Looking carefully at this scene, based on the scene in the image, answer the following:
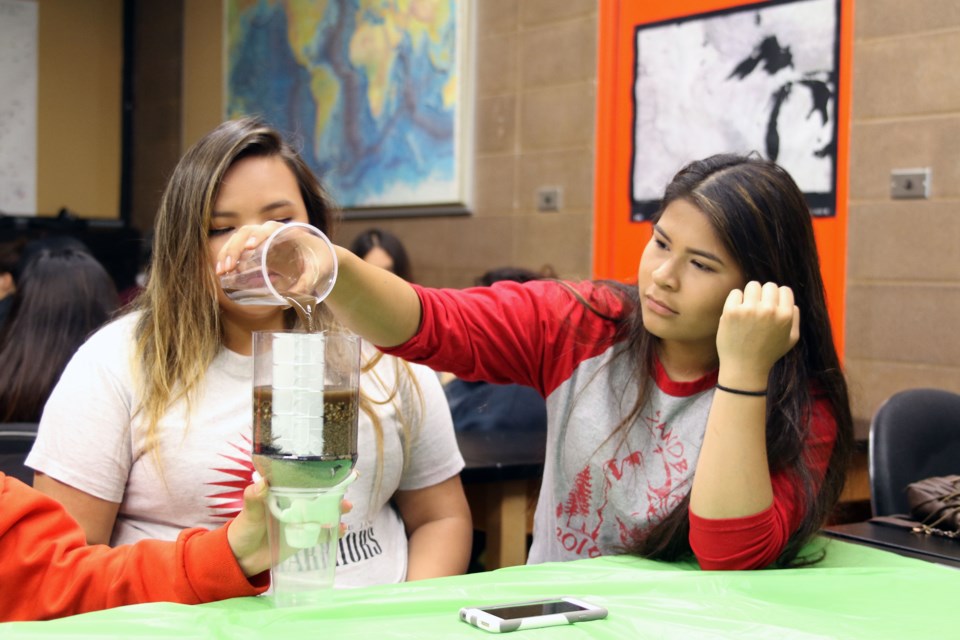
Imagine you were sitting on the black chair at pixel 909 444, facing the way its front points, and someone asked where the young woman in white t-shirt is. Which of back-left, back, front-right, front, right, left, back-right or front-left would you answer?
front-right

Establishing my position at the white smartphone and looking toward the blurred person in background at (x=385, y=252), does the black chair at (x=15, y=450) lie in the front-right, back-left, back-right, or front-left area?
front-left

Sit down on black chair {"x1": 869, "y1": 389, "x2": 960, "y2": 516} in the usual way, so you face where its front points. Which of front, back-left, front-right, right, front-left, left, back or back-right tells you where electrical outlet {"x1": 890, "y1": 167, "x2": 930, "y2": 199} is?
back

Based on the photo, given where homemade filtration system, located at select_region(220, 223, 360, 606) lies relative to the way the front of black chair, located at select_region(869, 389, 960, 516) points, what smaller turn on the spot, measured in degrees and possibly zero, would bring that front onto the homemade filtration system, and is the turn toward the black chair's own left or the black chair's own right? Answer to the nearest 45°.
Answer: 0° — it already faces it

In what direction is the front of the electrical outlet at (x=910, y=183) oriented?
toward the camera

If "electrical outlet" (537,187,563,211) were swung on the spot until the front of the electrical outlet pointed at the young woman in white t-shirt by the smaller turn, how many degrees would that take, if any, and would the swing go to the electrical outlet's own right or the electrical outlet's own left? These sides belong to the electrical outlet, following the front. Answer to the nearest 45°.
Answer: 0° — it already faces them

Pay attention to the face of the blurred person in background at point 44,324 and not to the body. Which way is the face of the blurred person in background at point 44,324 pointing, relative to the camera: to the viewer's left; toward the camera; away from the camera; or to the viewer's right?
away from the camera

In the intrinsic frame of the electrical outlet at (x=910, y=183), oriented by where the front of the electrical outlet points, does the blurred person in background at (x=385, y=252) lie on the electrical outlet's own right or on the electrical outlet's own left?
on the electrical outlet's own right

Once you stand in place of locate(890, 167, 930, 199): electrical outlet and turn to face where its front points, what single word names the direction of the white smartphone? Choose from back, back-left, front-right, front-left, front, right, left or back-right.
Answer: front

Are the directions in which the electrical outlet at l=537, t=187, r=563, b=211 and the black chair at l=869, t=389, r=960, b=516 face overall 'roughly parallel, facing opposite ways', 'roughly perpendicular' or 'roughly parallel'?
roughly parallel

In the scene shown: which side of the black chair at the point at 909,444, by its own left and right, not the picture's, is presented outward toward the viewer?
front

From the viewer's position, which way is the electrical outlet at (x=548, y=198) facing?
facing the viewer

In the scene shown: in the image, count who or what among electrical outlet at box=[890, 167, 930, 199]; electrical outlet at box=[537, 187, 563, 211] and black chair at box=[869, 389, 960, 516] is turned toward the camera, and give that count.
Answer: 3

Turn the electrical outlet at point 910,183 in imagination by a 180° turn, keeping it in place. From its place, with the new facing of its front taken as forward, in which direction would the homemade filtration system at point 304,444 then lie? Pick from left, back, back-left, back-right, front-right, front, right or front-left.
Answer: back

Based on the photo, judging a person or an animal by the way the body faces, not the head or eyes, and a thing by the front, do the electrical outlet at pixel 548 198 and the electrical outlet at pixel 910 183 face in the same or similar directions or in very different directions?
same or similar directions

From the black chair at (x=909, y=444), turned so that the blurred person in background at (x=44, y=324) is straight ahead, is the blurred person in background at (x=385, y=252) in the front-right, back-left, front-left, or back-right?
front-right

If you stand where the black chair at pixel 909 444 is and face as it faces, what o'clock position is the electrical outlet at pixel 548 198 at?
The electrical outlet is roughly at 5 o'clock from the black chair.
